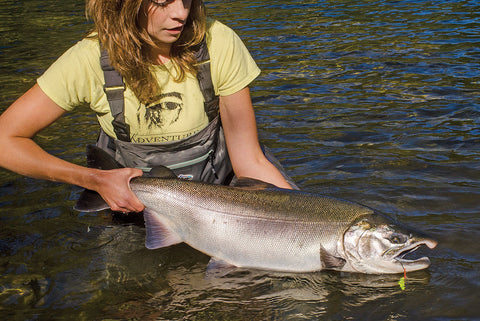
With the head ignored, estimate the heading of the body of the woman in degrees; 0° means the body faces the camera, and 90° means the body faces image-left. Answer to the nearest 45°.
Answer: approximately 0°

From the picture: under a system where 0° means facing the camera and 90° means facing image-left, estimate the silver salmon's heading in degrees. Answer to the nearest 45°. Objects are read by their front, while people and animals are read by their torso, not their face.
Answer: approximately 270°
